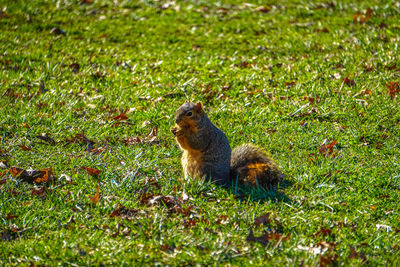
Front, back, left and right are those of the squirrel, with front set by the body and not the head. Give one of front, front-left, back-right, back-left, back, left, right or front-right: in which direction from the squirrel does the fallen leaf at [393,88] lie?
back-right

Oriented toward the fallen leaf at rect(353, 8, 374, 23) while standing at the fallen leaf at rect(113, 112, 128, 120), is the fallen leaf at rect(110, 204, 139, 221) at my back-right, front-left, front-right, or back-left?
back-right

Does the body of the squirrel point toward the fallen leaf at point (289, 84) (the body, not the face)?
no

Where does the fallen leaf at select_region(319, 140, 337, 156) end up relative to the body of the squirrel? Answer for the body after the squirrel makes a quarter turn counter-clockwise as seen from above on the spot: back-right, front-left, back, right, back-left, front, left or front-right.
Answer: back-left

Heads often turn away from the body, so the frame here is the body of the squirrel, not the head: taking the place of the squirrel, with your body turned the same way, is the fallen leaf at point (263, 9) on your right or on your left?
on your right

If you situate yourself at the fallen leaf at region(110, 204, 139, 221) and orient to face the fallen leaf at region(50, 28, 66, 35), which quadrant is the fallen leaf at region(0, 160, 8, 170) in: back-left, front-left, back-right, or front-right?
front-left

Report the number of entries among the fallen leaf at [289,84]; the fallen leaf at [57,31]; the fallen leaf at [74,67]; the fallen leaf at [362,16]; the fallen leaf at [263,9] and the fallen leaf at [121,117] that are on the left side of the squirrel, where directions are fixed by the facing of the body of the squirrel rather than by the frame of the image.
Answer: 0

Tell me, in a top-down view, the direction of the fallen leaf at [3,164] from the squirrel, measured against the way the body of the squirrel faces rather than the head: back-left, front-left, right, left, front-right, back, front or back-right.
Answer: front

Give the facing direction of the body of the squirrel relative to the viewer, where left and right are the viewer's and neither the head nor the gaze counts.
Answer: facing to the left of the viewer

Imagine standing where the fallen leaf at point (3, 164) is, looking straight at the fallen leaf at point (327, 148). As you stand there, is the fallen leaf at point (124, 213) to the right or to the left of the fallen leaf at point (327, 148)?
right

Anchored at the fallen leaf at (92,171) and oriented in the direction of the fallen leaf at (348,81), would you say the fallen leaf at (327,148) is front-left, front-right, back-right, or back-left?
front-right

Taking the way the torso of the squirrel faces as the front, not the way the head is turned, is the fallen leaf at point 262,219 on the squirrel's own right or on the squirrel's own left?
on the squirrel's own left

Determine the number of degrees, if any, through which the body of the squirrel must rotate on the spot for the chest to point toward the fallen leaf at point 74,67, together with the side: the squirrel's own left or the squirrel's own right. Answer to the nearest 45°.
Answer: approximately 45° to the squirrel's own right

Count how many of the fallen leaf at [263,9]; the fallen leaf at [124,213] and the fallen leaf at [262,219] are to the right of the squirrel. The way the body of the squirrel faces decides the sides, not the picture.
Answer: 1

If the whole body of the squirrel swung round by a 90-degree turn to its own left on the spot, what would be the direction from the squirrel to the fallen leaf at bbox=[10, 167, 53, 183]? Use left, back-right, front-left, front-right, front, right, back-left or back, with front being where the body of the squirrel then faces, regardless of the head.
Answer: right

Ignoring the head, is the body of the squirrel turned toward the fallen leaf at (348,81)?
no

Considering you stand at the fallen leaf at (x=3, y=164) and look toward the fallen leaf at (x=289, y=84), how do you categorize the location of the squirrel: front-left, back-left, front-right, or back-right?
front-right
